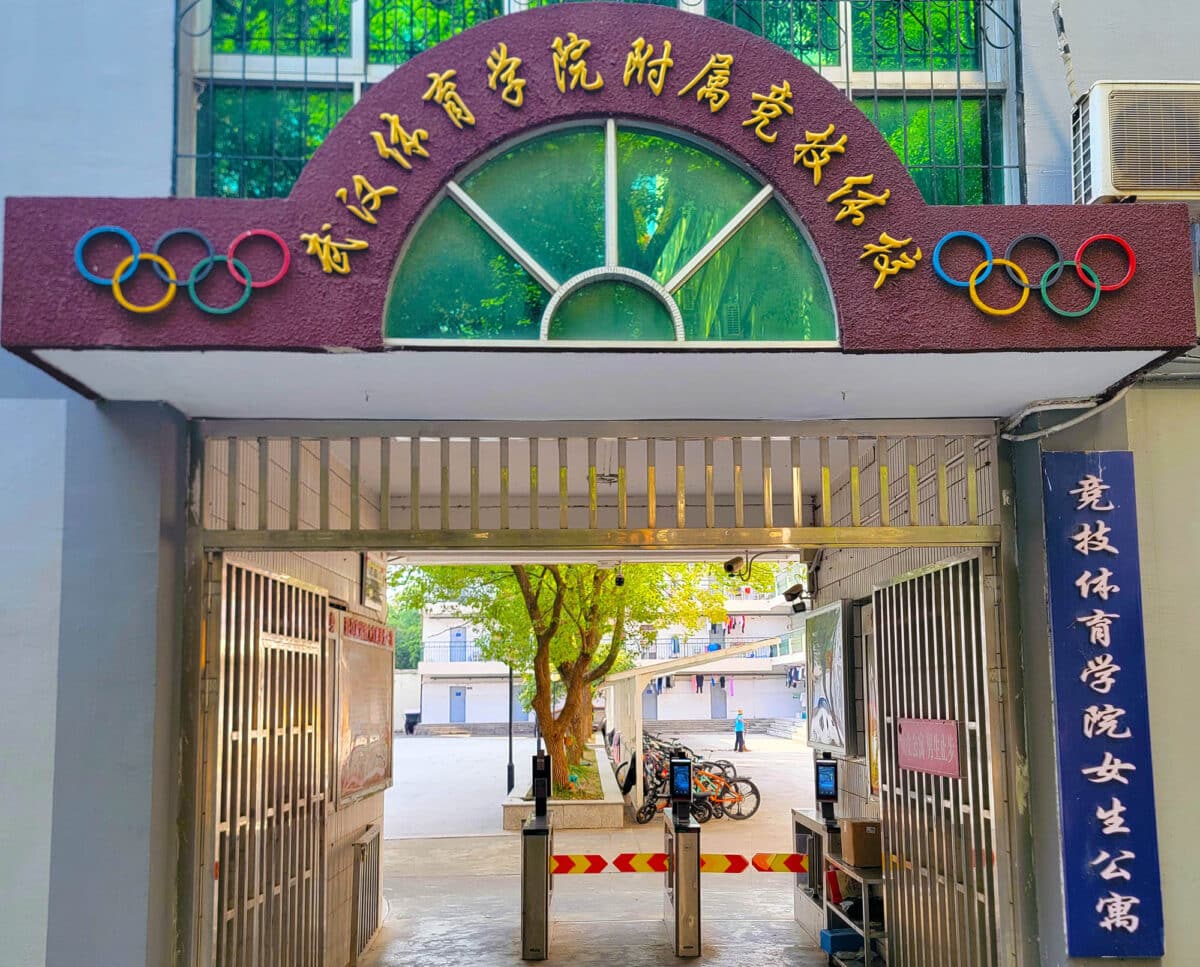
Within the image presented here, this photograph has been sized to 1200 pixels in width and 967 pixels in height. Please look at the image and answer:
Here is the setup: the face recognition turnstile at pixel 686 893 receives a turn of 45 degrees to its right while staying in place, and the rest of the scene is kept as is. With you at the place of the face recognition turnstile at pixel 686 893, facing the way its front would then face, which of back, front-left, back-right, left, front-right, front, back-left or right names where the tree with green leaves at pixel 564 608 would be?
back-right

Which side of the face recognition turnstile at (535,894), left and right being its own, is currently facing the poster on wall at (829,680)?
left

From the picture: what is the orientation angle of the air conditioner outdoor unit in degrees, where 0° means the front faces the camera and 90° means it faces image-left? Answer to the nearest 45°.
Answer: approximately 0°

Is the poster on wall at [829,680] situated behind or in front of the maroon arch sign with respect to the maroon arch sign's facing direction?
behind

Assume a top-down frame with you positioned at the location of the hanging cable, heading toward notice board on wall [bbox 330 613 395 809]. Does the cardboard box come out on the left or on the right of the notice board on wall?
right
